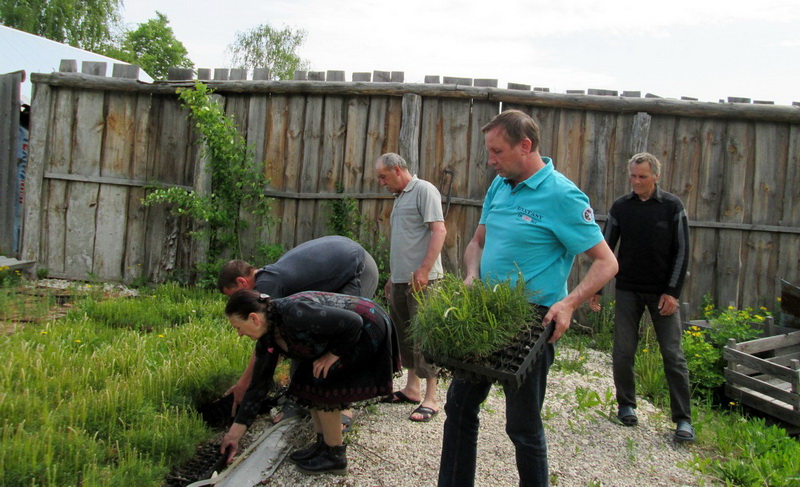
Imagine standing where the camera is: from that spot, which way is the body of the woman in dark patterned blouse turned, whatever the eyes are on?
to the viewer's left

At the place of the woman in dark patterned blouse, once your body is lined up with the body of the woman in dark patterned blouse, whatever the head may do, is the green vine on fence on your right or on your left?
on your right

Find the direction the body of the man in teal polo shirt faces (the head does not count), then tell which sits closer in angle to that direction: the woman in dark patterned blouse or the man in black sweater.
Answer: the woman in dark patterned blouse

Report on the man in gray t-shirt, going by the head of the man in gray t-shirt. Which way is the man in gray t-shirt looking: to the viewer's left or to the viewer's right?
to the viewer's left

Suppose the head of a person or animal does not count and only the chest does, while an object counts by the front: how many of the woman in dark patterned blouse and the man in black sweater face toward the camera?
1

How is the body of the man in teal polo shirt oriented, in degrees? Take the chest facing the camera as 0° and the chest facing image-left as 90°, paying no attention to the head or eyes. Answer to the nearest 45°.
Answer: approximately 45°

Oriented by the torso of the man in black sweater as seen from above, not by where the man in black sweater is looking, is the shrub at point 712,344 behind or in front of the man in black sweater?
behind

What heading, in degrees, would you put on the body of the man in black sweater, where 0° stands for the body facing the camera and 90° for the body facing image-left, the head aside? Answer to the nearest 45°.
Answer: approximately 0°

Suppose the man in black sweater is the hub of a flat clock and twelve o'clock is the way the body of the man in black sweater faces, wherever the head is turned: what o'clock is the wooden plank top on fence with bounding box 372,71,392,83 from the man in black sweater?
The wooden plank top on fence is roughly at 4 o'clock from the man in black sweater.

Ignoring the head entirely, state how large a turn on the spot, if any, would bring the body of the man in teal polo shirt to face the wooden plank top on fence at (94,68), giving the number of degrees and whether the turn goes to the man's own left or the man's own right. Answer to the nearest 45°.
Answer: approximately 90° to the man's own right

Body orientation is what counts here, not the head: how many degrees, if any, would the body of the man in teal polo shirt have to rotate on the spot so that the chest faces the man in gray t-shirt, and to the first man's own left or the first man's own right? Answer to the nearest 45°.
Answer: approximately 90° to the first man's own right

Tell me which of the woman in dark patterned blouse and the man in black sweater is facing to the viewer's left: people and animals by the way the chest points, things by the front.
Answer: the woman in dark patterned blouse

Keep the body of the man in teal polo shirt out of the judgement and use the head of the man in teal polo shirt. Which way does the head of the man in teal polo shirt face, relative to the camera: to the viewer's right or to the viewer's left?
to the viewer's left

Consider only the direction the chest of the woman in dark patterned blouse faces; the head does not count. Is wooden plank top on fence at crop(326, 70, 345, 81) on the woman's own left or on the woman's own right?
on the woman's own right
